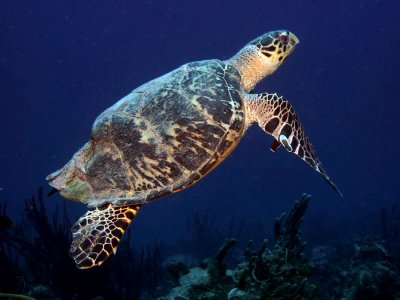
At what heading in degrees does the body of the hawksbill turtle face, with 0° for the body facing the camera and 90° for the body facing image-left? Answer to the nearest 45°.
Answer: approximately 270°
